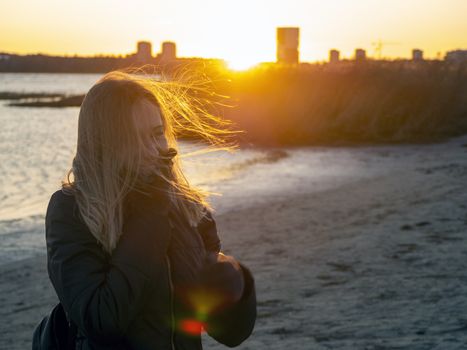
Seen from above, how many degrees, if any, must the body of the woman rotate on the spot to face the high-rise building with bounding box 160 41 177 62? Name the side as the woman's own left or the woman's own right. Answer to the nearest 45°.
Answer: approximately 135° to the woman's own left

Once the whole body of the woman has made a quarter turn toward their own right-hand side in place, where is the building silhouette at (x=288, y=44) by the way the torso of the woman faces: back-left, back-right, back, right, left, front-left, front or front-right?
back-right

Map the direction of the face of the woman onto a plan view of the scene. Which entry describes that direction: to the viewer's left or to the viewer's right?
to the viewer's right
